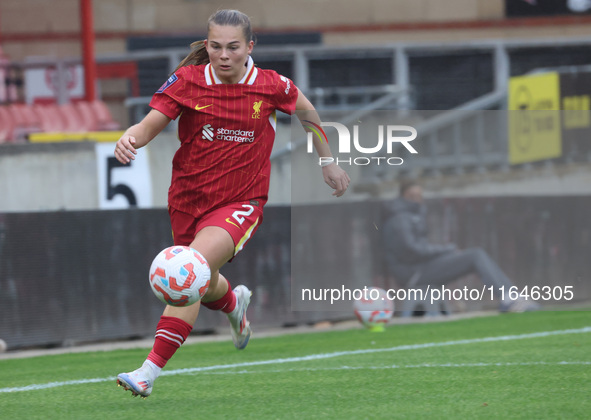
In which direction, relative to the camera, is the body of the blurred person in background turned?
to the viewer's right

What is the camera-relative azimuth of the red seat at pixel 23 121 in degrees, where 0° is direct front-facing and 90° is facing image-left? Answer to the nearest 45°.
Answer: approximately 315°

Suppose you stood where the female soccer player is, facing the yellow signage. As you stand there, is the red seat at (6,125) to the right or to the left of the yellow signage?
left

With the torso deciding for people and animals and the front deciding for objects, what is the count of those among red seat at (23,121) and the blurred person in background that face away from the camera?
0

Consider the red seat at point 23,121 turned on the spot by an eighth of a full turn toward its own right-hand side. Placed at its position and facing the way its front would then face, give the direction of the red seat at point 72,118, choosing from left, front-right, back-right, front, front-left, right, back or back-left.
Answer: left

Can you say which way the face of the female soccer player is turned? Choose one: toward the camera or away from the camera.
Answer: toward the camera

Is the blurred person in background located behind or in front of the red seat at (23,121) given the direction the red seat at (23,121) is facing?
in front

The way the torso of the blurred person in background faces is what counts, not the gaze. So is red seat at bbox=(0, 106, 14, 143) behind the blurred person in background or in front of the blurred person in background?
behind

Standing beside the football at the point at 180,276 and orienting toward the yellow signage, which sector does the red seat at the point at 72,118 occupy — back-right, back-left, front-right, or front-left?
front-left

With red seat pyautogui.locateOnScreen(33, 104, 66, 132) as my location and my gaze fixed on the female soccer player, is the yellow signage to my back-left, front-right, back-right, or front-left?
front-left

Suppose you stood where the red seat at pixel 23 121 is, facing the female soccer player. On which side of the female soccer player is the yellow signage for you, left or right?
left

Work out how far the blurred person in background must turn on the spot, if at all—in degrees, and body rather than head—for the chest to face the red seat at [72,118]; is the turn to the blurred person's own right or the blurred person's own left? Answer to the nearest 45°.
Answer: approximately 135° to the blurred person's own left
